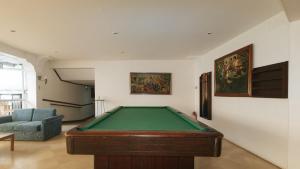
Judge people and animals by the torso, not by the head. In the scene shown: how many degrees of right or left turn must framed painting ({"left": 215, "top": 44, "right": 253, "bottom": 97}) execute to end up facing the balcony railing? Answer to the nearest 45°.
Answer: approximately 45° to its right

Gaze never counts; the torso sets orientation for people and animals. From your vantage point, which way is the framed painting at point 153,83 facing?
toward the camera

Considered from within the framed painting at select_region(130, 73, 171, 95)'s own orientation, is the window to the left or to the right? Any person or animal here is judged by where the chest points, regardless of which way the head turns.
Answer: on its right

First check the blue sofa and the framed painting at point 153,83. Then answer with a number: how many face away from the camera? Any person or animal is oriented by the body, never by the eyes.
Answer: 0

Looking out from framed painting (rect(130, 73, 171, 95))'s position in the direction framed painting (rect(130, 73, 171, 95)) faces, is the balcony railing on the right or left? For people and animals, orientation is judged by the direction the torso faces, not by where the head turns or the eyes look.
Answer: on its right

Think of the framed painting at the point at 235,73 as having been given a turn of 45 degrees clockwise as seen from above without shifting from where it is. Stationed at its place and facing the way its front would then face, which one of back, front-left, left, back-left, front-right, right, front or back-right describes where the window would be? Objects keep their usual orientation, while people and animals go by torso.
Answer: front
